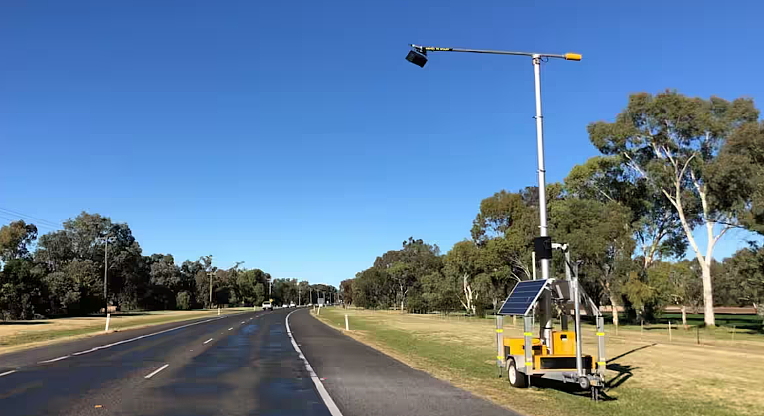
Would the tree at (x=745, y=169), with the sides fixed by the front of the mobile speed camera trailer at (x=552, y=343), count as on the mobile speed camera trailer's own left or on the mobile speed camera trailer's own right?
on the mobile speed camera trailer's own left

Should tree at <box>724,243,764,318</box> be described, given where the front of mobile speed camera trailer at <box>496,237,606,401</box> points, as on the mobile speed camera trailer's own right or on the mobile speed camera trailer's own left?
on the mobile speed camera trailer's own left

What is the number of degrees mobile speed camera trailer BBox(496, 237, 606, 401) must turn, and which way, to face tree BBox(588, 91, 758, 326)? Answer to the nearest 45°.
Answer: approximately 135° to its left

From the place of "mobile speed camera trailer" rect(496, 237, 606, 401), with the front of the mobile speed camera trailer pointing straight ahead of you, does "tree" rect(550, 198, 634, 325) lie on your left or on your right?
on your left

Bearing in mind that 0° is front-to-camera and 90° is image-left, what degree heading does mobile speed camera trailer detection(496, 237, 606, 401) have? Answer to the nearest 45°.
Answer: approximately 315°
